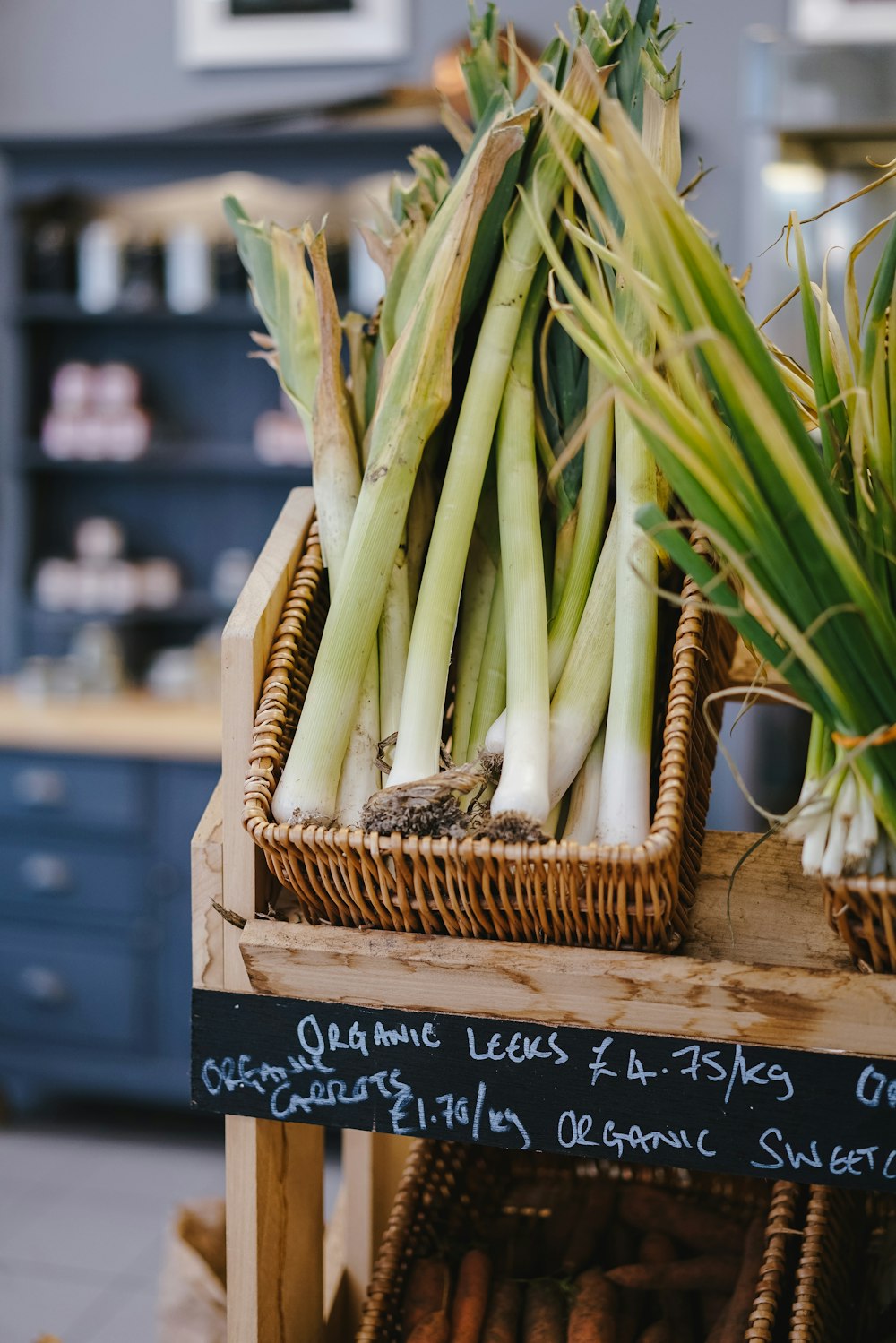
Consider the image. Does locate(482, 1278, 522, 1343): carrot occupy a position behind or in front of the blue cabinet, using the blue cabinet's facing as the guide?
in front

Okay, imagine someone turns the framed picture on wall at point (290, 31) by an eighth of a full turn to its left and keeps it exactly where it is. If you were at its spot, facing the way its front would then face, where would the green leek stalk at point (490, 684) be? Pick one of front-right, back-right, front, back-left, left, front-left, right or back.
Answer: front-right

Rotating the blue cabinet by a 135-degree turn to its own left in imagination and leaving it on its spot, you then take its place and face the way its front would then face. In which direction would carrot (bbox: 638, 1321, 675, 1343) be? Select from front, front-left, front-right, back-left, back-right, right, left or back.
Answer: back-right

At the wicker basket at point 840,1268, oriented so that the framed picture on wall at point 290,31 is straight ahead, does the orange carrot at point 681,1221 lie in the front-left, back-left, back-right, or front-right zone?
front-left

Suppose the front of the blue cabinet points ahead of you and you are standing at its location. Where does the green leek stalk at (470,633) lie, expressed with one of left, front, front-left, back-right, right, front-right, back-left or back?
front

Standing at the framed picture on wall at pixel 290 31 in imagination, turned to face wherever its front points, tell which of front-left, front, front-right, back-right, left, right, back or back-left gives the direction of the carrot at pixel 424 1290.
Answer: front

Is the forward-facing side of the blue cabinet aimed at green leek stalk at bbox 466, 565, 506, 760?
yes

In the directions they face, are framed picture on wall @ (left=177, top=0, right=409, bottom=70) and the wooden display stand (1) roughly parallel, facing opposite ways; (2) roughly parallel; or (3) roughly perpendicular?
roughly parallel

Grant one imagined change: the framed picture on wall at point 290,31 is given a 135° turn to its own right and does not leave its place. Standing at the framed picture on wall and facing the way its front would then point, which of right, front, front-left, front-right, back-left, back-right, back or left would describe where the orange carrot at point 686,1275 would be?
back-left

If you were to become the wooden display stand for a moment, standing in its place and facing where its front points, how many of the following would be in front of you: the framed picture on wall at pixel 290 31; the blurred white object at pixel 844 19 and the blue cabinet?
0

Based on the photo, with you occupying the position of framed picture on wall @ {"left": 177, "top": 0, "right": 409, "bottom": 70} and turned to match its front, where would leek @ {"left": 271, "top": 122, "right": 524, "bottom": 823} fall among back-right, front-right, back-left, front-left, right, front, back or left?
front

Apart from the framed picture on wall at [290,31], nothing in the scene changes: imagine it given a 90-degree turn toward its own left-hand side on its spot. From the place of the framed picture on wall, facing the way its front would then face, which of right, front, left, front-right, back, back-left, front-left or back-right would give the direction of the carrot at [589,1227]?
right

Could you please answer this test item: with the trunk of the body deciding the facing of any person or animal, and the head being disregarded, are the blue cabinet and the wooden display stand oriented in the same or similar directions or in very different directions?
same or similar directions

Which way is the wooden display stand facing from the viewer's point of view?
toward the camera

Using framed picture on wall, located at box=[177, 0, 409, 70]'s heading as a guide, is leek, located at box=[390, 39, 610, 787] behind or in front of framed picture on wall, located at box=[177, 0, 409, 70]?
in front

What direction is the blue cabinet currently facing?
toward the camera

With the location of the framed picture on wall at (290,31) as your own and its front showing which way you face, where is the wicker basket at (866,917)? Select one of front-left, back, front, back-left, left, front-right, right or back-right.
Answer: front

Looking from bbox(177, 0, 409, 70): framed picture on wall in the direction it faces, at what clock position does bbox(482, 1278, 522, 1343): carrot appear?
The carrot is roughly at 12 o'clock from the framed picture on wall.
